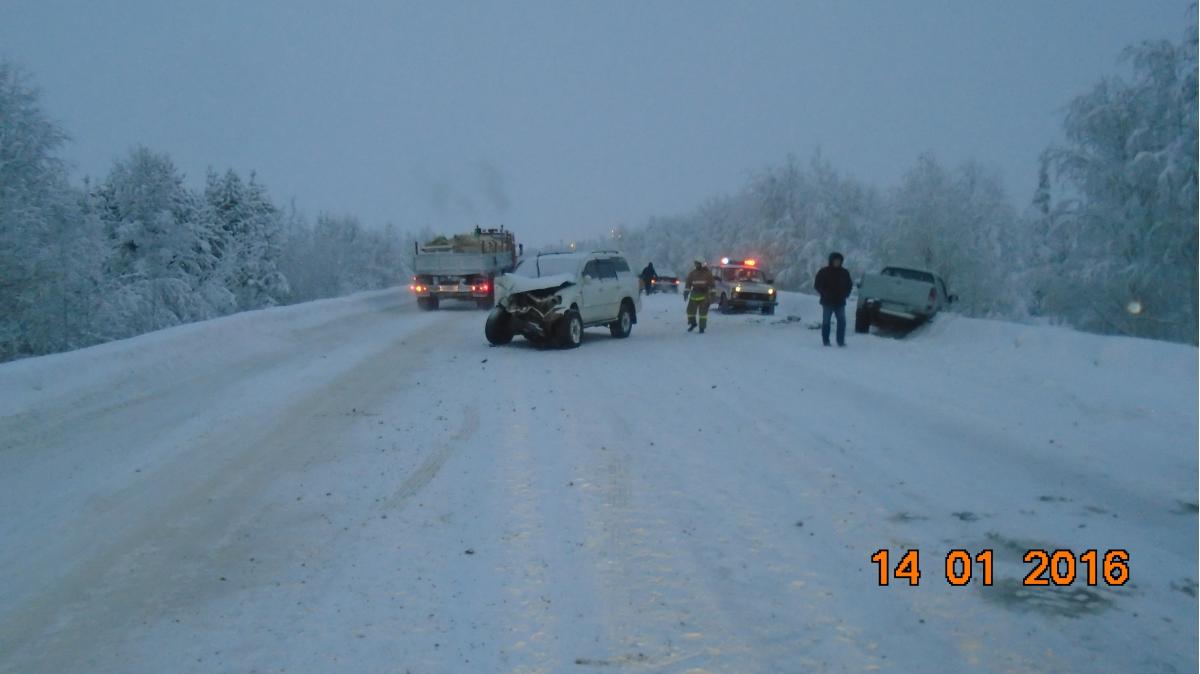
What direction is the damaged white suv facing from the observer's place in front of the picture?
facing the viewer and to the left of the viewer

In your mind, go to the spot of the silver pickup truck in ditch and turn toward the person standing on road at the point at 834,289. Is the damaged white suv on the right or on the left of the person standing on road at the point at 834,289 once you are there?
right

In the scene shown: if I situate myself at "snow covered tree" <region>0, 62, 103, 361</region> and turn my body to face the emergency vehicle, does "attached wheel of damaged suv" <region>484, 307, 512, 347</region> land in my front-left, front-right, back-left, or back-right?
front-right

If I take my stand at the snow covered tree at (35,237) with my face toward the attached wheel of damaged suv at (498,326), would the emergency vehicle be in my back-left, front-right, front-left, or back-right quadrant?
front-left

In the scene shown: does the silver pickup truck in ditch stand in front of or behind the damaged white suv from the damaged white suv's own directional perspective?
behind

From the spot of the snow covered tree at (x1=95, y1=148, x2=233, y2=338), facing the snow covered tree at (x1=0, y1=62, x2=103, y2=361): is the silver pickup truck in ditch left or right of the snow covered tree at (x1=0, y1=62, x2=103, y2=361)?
left

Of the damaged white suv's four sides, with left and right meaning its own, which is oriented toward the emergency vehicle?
back

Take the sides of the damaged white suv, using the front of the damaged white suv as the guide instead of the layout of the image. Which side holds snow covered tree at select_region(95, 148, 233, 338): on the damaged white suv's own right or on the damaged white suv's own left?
on the damaged white suv's own right

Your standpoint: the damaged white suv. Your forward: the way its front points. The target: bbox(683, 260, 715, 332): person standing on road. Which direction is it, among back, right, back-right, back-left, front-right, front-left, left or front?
back

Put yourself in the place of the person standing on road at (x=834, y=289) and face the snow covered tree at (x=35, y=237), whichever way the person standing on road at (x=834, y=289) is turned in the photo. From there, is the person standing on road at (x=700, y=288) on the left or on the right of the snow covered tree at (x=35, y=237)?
right

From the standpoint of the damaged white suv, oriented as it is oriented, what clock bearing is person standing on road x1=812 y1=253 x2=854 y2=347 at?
The person standing on road is roughly at 8 o'clock from the damaged white suv.

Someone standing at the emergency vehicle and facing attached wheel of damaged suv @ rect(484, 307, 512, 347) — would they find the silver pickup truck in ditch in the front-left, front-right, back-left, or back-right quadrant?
front-left

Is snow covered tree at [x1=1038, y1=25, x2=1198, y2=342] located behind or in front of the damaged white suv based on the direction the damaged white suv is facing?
behind
